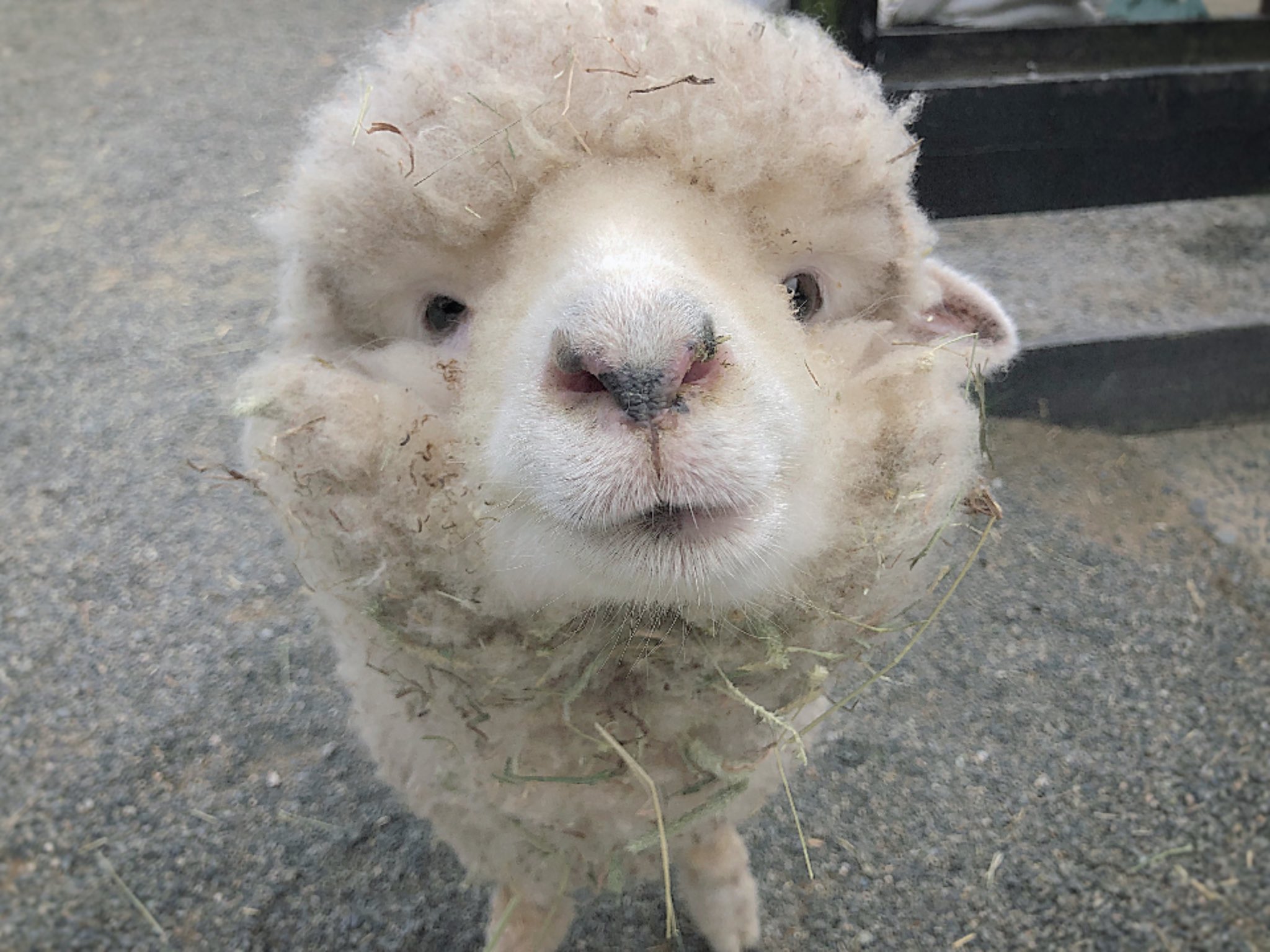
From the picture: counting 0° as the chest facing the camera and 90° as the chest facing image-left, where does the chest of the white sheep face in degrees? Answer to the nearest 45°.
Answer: approximately 0°

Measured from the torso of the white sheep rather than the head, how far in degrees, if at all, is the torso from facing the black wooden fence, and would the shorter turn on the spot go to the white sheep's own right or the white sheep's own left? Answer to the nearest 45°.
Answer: approximately 135° to the white sheep's own left
